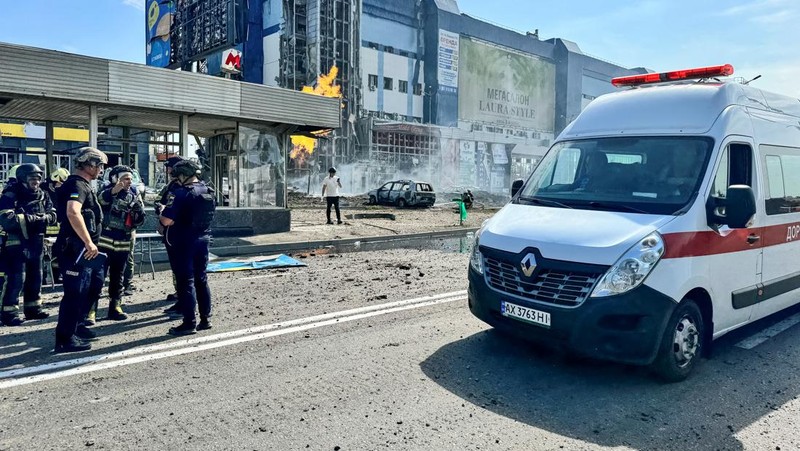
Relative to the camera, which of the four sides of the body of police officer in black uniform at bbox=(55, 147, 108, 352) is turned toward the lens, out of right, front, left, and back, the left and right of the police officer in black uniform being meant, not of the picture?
right

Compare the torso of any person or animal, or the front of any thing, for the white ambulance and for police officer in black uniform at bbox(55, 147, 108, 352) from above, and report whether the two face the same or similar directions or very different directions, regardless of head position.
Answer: very different directions

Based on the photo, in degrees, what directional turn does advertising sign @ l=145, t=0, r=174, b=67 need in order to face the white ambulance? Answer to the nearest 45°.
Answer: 0° — it already faces it

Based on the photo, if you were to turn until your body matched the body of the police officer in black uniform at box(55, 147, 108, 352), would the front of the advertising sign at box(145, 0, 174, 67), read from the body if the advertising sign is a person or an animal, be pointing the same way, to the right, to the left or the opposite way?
to the right

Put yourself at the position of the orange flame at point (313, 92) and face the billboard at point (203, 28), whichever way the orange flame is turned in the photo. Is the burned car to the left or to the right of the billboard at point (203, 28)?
left

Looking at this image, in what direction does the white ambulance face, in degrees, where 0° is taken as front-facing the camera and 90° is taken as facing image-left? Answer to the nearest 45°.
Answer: approximately 45°

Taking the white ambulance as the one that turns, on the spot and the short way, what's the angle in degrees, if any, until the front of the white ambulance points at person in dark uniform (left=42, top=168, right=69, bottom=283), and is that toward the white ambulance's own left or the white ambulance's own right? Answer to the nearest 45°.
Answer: approximately 45° to the white ambulance's own right

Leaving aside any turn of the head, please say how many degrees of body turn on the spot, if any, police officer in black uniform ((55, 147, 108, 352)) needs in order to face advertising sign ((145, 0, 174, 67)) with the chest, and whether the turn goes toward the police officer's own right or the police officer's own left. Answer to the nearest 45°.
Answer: approximately 90° to the police officer's own left

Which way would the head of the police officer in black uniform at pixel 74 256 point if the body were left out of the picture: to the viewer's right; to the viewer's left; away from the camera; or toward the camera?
to the viewer's right
